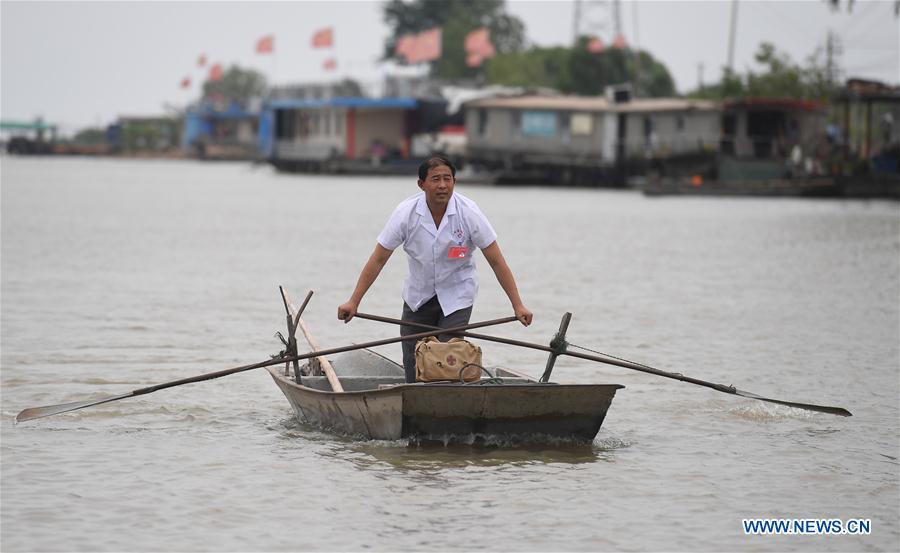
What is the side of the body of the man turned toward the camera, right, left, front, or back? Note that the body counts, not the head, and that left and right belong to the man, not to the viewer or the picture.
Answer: front
